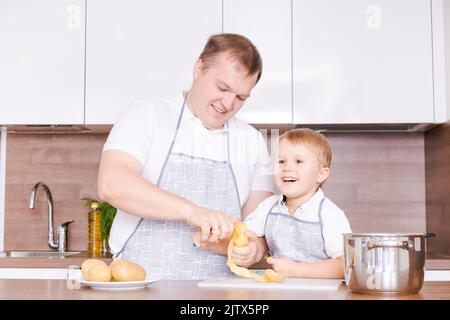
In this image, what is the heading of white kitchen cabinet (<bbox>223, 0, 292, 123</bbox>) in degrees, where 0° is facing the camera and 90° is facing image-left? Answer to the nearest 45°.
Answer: approximately 0°

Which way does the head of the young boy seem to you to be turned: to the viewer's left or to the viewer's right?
to the viewer's left

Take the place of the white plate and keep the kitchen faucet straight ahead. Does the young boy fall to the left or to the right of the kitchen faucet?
right

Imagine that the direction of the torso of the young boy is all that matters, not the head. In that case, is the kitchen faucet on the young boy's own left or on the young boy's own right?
on the young boy's own right

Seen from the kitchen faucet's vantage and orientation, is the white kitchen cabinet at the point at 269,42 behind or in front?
behind

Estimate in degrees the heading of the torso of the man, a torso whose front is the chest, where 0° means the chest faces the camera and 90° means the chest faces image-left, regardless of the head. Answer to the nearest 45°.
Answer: approximately 315°
